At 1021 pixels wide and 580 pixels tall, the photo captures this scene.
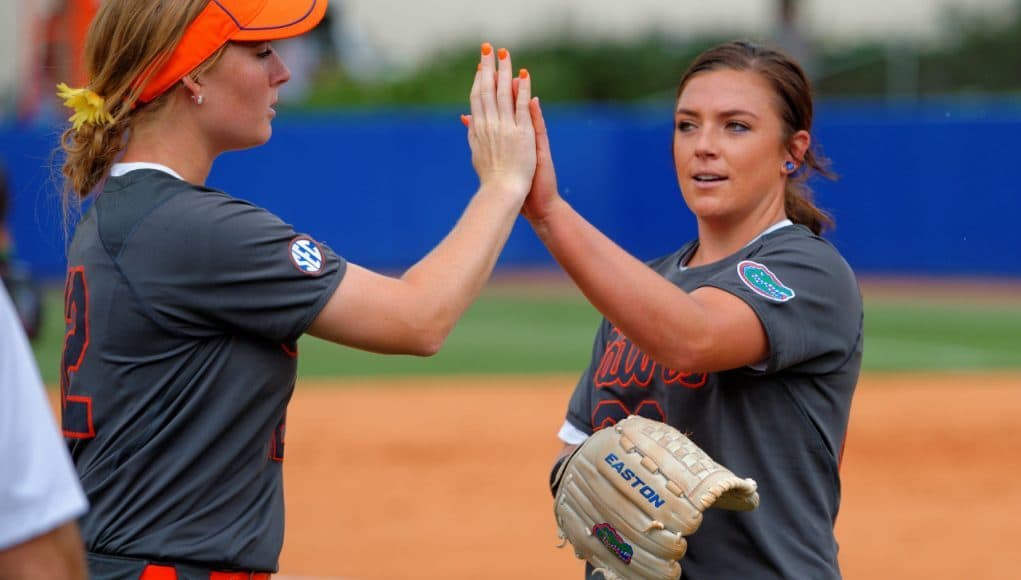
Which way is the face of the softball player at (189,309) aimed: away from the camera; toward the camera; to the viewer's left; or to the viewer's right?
to the viewer's right

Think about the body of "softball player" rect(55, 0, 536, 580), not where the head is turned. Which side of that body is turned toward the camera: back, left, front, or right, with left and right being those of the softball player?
right

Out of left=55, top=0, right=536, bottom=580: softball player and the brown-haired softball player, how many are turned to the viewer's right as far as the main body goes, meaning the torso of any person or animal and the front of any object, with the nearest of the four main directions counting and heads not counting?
1

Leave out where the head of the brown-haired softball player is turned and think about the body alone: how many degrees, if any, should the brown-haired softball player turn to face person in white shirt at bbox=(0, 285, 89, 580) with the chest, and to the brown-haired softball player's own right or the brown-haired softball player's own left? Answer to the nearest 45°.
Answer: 0° — they already face them

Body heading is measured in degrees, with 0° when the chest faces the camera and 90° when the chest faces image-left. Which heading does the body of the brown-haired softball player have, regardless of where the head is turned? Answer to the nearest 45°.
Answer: approximately 45°

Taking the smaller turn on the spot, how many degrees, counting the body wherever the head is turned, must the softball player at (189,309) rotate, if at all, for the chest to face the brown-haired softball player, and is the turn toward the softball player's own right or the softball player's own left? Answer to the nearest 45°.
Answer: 0° — they already face them
